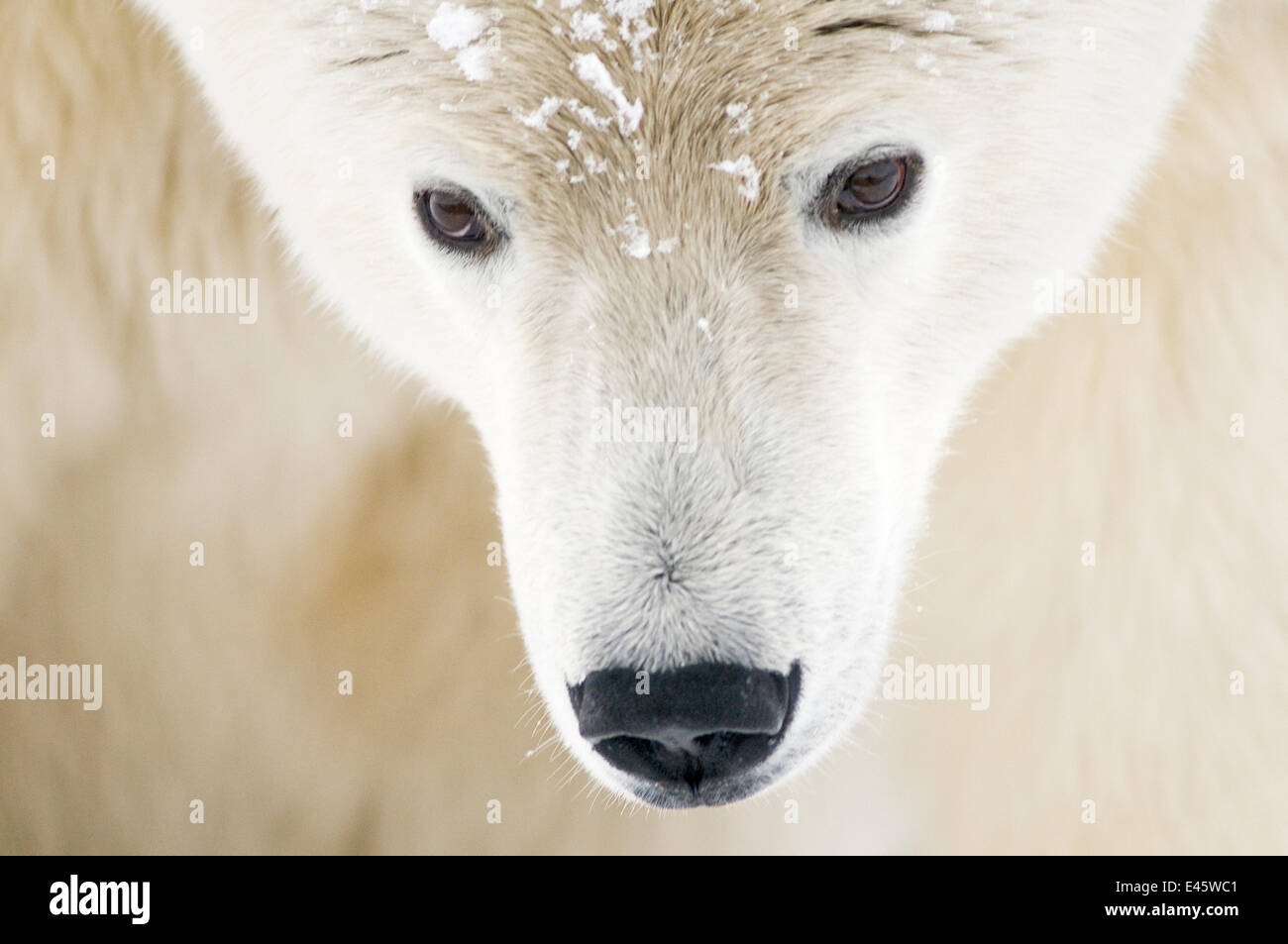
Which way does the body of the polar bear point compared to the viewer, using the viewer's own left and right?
facing the viewer
